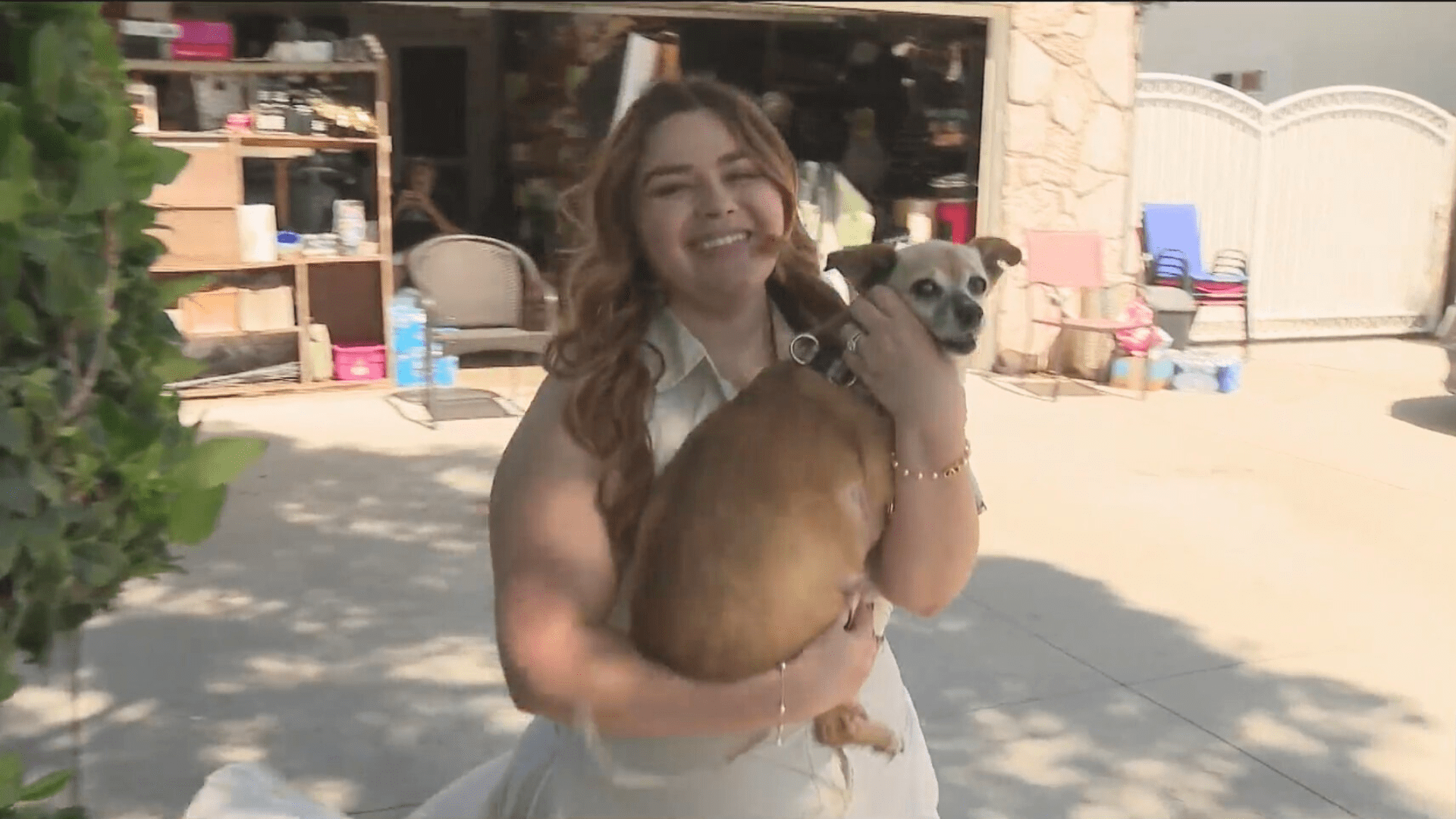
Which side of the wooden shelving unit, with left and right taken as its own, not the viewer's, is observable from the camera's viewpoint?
front

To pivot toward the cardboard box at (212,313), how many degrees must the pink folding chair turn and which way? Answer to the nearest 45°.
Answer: approximately 90° to its right

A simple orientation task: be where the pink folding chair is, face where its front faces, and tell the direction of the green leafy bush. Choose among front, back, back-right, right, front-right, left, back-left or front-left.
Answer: front-right

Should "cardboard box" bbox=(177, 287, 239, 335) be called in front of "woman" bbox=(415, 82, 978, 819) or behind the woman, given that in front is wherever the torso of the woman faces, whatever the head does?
behind

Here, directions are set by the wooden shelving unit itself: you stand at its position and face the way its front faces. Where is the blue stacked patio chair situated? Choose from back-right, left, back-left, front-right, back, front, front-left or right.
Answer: left

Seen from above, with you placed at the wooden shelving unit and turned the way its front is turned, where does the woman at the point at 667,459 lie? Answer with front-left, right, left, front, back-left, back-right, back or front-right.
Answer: front

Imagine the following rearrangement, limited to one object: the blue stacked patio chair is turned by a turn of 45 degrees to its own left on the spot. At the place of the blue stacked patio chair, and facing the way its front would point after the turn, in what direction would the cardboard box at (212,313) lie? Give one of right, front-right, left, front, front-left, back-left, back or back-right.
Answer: back-right

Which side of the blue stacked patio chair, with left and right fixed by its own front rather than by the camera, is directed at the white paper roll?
right

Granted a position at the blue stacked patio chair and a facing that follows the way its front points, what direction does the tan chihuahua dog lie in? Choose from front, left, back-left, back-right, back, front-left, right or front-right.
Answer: front-right

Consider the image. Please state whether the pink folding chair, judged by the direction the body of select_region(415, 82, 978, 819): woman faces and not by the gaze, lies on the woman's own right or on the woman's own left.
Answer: on the woman's own left

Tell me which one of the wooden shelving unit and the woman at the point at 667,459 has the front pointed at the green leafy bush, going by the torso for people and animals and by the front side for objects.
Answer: the wooden shelving unit

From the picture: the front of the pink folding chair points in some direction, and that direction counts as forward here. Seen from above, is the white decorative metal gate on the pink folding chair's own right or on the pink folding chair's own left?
on the pink folding chair's own left

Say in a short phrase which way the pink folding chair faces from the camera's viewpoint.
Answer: facing the viewer and to the right of the viewer

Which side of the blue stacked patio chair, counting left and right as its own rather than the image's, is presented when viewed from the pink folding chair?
right
